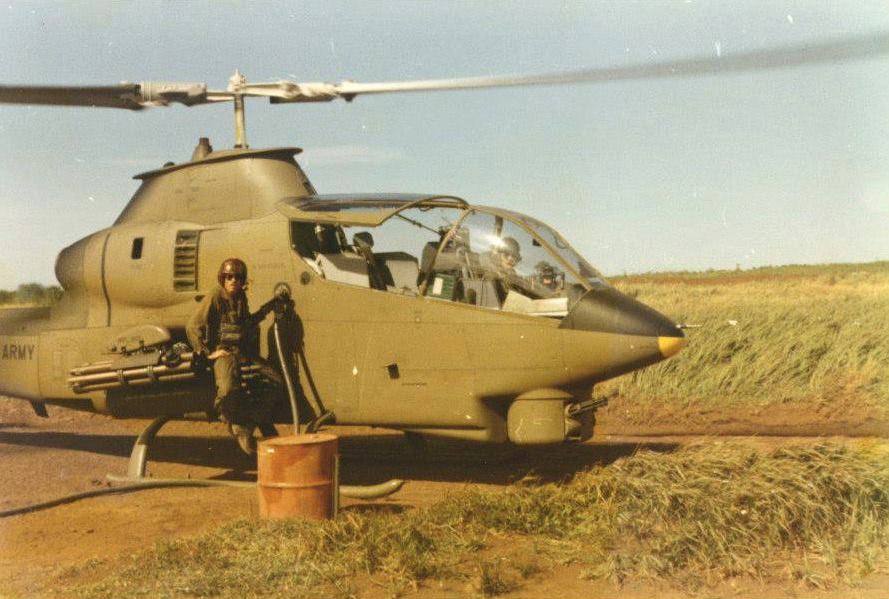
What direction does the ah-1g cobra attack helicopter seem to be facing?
to the viewer's right

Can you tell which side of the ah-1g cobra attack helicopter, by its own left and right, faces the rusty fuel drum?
right
